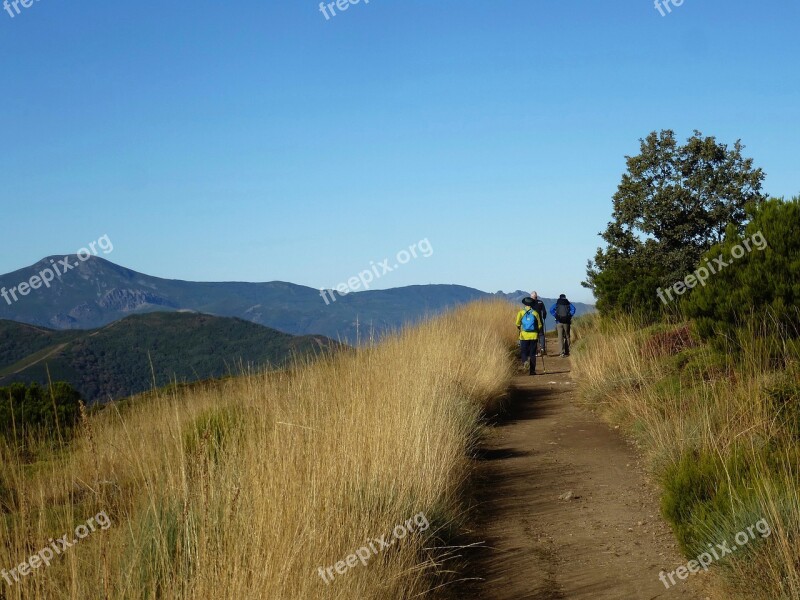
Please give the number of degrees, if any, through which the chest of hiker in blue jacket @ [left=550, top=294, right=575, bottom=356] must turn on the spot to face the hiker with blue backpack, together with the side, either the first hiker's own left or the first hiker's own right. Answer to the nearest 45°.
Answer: approximately 180°

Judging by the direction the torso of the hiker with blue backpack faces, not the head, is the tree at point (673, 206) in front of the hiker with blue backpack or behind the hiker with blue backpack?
in front

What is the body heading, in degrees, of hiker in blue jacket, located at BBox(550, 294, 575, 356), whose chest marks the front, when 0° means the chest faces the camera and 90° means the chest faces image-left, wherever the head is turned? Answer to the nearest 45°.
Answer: approximately 180°

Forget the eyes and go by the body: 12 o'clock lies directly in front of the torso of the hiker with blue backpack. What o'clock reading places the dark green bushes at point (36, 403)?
The dark green bushes is roughly at 9 o'clock from the hiker with blue backpack.

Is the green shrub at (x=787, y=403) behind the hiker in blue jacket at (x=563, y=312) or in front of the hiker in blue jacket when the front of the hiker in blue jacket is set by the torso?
behind

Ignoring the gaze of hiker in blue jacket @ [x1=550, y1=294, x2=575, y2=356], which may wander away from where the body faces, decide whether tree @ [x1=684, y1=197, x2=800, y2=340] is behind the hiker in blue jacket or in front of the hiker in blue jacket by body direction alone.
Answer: behind

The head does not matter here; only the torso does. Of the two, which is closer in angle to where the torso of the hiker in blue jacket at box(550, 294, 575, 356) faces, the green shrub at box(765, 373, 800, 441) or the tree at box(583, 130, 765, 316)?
the tree

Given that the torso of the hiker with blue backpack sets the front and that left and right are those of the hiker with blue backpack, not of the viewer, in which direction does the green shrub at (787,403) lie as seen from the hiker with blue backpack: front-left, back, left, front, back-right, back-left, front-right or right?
back

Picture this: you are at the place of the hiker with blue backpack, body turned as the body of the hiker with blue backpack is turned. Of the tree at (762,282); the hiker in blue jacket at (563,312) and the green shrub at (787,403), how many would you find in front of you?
1

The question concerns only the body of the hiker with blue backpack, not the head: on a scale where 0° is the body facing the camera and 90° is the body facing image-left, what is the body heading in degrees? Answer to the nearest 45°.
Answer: approximately 180°
